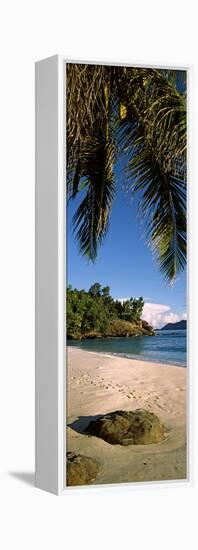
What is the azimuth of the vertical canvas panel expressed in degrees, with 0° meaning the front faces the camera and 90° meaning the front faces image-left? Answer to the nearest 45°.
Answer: approximately 315°
